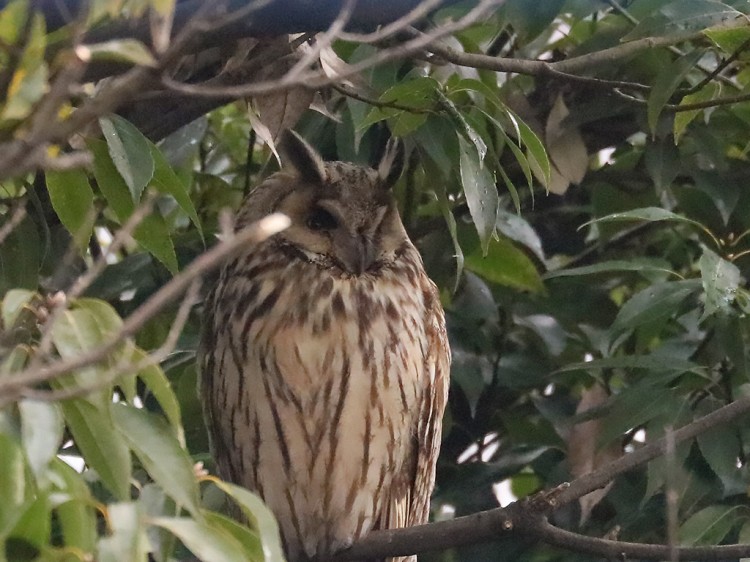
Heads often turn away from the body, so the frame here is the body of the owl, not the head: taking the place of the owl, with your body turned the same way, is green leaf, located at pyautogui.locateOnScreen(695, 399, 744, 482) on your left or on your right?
on your left

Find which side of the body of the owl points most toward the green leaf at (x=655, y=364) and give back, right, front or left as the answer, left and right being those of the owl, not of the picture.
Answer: left

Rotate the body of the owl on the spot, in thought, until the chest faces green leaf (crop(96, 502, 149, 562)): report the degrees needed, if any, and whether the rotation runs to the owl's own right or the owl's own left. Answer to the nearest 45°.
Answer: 0° — it already faces it

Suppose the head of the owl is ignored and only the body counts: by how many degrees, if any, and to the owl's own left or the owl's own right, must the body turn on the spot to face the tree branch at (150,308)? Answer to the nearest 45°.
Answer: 0° — it already faces it

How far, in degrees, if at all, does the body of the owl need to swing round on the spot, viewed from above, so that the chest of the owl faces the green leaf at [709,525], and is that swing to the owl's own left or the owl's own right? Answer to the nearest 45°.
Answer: approximately 90° to the owl's own left

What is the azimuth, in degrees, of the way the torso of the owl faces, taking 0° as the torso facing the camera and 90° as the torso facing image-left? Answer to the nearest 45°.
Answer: approximately 0°

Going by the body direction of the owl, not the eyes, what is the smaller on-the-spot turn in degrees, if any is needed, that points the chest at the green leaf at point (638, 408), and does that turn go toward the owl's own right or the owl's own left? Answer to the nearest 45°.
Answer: approximately 90° to the owl's own left

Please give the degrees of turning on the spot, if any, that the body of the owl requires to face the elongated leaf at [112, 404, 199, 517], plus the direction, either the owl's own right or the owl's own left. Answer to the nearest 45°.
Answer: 0° — it already faces it
